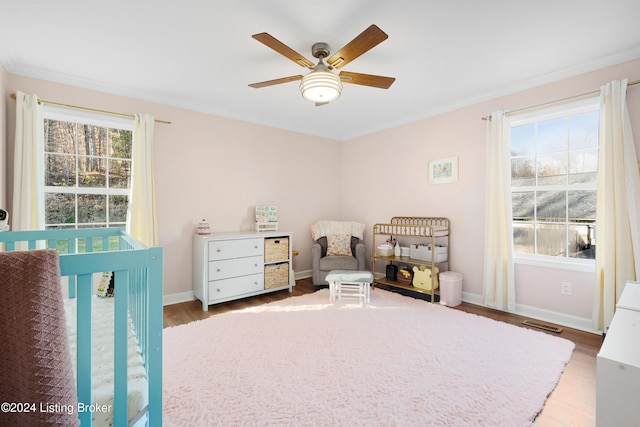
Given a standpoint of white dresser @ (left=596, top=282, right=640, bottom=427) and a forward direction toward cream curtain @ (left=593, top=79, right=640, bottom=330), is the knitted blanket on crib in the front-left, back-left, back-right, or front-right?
back-left

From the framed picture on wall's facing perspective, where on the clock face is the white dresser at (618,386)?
The white dresser is roughly at 10 o'clock from the framed picture on wall.

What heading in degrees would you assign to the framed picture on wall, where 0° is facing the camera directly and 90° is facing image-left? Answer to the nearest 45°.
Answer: approximately 45°

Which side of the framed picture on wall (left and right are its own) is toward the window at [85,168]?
front

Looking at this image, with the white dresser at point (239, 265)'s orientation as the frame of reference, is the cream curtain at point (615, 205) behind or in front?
in front

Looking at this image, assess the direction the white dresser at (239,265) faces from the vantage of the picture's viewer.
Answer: facing the viewer and to the right of the viewer

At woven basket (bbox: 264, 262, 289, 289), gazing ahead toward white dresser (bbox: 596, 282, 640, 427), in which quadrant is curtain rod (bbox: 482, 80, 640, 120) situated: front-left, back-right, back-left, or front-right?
front-left

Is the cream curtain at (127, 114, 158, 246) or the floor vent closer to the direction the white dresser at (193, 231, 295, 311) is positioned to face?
the floor vent

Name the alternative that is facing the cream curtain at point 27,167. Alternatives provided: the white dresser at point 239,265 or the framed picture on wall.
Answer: the framed picture on wall

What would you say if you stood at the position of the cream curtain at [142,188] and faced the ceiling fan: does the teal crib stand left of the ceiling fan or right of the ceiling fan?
right

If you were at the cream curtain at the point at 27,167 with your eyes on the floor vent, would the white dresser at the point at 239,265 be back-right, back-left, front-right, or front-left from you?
front-left

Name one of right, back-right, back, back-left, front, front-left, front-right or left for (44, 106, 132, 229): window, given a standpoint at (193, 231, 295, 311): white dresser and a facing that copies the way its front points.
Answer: back-right

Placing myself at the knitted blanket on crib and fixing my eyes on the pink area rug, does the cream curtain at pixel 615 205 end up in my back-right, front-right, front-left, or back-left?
front-right

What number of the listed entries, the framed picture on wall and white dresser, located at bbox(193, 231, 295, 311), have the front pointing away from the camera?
0
